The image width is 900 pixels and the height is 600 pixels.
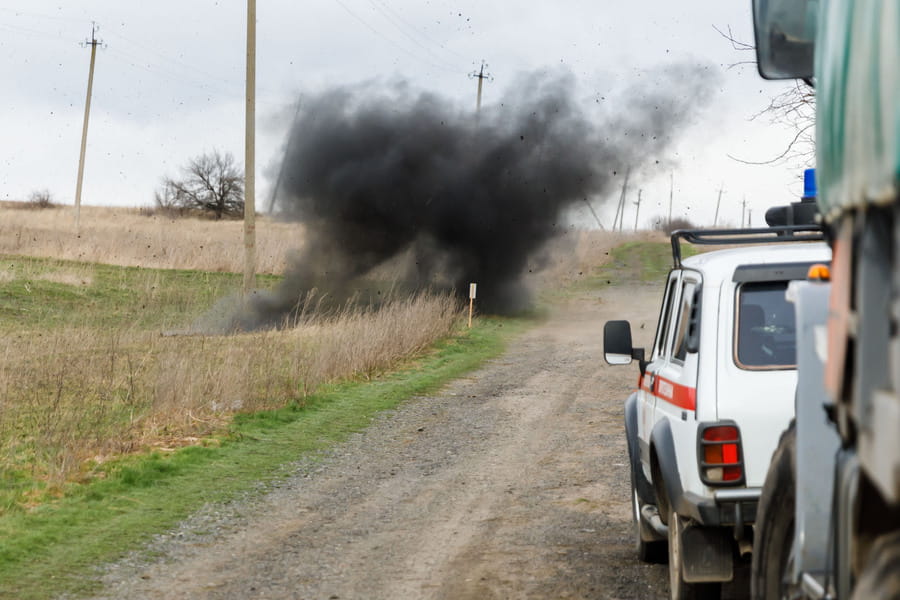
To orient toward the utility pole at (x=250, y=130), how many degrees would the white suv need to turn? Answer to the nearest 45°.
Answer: approximately 45° to its left

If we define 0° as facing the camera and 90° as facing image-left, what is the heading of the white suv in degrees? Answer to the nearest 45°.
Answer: approximately 180°
